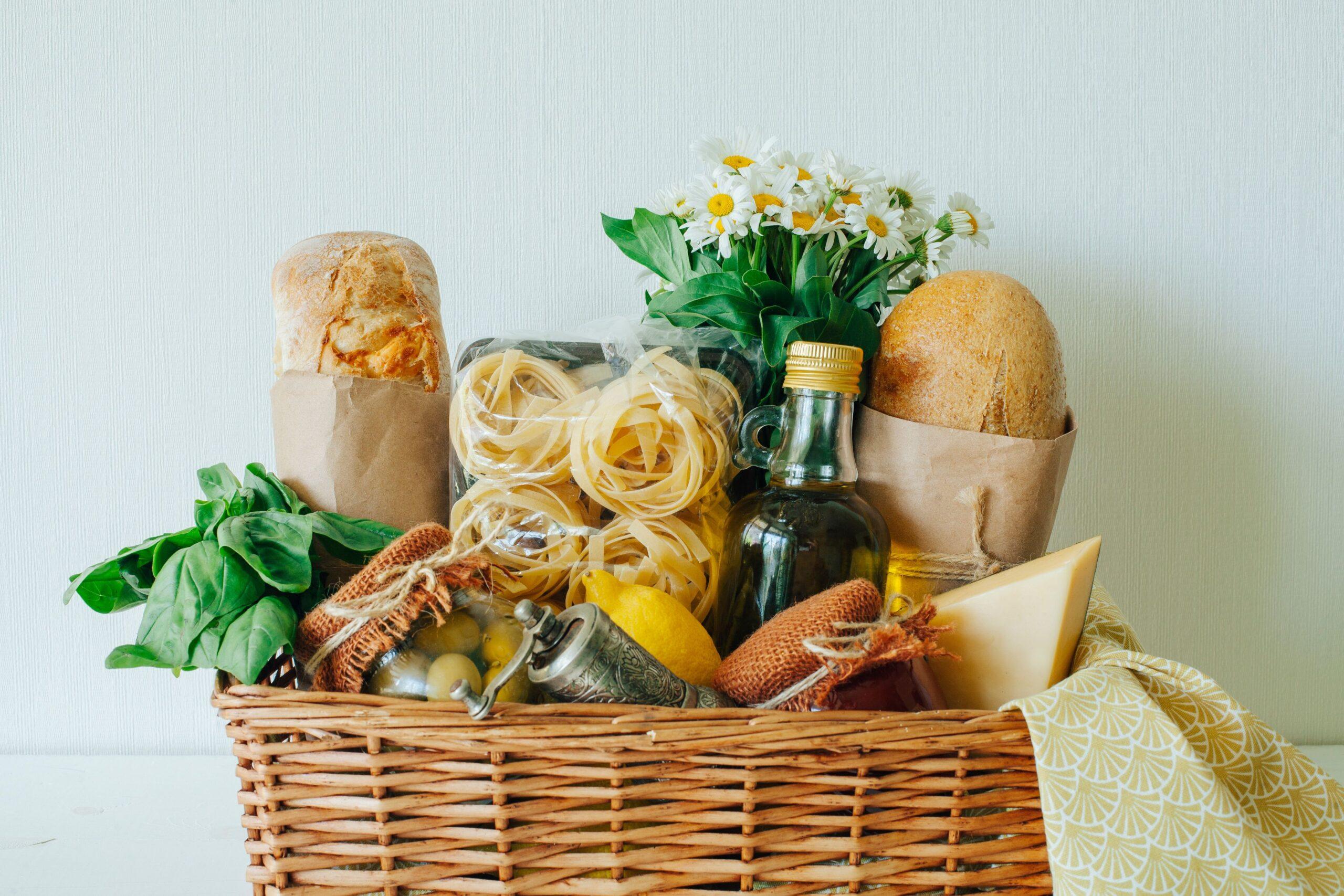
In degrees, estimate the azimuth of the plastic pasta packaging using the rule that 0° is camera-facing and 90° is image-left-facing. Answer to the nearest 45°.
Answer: approximately 0°
